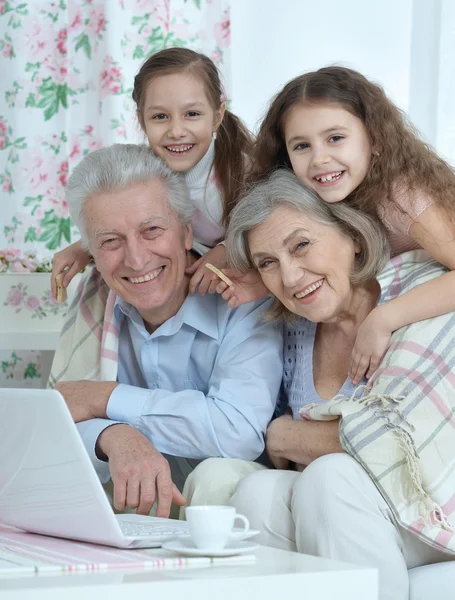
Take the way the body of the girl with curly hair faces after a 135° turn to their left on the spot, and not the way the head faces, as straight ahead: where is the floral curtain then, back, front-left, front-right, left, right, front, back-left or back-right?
back-left

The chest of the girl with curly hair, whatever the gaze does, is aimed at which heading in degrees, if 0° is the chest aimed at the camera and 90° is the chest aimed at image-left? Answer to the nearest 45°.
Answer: approximately 45°

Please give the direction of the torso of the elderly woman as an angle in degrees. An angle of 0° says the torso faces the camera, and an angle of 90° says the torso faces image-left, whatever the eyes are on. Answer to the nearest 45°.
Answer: approximately 45°

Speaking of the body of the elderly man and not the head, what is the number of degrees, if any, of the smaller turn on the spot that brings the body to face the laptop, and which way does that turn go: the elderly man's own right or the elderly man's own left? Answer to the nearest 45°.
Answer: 0° — they already face it

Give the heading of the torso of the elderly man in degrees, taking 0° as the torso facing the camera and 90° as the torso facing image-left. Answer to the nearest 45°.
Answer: approximately 0°

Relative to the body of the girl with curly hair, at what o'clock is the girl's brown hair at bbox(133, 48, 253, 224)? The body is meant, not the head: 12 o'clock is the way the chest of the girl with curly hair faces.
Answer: The girl's brown hair is roughly at 3 o'clock from the girl with curly hair.

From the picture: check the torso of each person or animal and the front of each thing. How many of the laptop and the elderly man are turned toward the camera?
1

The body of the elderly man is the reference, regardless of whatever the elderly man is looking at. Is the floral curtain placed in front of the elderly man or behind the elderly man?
behind

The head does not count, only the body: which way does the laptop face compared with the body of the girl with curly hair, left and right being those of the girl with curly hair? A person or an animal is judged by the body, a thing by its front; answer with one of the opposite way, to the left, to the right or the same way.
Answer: the opposite way

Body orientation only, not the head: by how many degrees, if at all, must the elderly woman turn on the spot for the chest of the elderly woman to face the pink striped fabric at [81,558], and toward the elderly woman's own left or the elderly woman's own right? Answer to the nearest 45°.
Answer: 0° — they already face it
